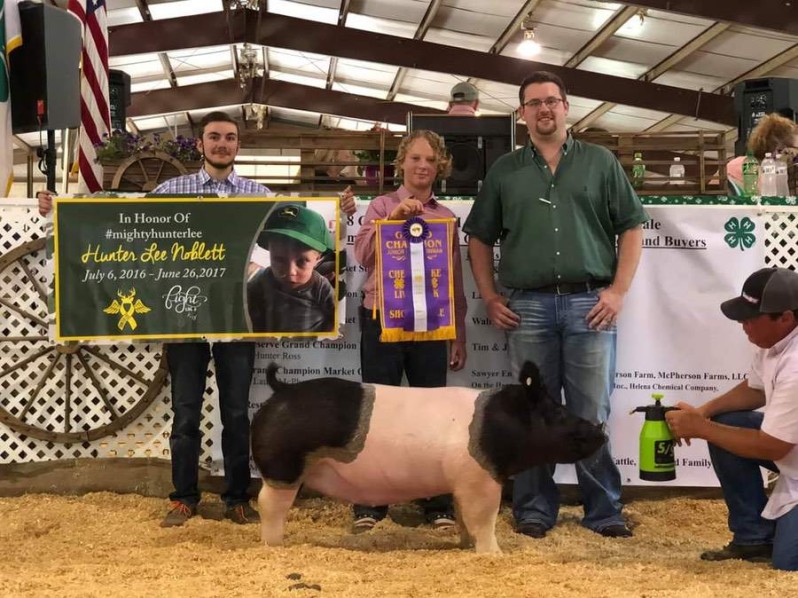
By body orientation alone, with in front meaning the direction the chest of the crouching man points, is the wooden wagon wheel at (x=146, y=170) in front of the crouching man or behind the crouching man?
in front

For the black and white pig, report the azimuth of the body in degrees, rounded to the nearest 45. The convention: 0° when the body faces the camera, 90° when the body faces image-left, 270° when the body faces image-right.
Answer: approximately 270°

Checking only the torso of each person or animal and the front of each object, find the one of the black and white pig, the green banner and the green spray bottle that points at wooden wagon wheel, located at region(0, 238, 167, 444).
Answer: the green spray bottle

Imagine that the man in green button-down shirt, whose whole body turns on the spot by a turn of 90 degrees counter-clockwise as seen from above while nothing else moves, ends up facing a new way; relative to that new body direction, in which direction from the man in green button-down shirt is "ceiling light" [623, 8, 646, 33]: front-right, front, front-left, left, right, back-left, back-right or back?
left

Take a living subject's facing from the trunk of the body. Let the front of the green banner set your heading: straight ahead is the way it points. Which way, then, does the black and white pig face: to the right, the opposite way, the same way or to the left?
to the left

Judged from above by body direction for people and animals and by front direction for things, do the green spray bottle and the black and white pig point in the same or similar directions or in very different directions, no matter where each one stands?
very different directions

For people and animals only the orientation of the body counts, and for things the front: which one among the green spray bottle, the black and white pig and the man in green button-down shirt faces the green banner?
the green spray bottle

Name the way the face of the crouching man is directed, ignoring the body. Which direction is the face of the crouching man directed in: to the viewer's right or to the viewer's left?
to the viewer's left

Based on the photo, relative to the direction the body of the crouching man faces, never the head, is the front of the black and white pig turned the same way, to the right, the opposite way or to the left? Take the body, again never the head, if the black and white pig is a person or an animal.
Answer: the opposite way

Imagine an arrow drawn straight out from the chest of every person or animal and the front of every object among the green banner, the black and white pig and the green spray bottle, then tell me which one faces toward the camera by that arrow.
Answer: the green banner

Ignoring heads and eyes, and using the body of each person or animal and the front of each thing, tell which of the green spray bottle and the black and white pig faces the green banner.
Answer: the green spray bottle

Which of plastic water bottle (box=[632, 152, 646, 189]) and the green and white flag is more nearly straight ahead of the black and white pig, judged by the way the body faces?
the plastic water bottle

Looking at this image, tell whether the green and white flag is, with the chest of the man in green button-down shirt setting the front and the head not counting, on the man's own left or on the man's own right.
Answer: on the man's own right

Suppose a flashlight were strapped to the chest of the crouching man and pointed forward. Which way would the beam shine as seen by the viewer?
to the viewer's left

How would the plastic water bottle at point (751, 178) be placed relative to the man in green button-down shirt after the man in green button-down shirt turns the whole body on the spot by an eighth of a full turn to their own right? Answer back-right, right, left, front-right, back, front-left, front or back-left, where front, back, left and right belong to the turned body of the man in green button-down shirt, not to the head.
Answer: back

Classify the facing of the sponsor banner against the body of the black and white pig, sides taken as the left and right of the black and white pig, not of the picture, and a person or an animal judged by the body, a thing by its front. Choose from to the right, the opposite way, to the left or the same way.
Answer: to the right
